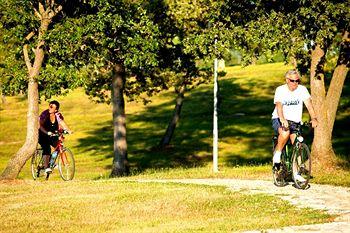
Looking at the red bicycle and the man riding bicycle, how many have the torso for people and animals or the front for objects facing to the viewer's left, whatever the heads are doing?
0

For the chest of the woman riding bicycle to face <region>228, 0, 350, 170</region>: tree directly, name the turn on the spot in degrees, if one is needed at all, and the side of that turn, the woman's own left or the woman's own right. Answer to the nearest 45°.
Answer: approximately 45° to the woman's own left

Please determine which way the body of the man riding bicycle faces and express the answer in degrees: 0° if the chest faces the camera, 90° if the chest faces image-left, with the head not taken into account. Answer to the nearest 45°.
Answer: approximately 315°

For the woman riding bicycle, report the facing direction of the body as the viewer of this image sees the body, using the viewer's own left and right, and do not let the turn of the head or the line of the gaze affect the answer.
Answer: facing the viewer and to the right of the viewer

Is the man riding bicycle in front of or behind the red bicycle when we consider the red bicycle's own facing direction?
in front

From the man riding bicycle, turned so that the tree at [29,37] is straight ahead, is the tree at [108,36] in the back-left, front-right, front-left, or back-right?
front-right

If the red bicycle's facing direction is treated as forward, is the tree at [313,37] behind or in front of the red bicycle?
in front
